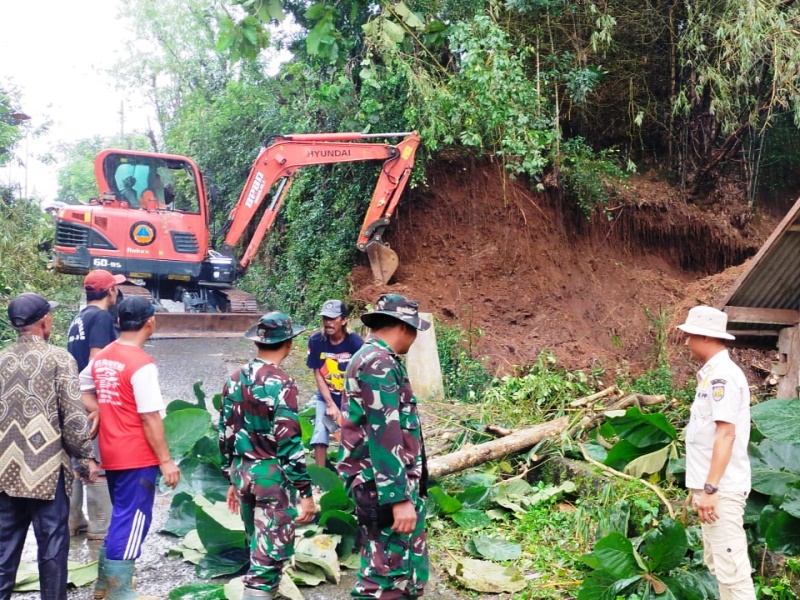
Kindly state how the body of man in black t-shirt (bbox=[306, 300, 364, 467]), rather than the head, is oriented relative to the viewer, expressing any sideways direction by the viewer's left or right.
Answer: facing the viewer

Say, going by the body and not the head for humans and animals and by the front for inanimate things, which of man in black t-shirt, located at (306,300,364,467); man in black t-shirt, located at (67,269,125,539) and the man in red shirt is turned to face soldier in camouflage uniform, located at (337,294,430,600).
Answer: man in black t-shirt, located at (306,300,364,467)

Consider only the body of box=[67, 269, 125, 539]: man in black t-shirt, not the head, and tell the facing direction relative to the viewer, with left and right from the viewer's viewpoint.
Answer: facing away from the viewer and to the right of the viewer

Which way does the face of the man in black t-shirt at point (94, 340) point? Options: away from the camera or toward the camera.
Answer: away from the camera

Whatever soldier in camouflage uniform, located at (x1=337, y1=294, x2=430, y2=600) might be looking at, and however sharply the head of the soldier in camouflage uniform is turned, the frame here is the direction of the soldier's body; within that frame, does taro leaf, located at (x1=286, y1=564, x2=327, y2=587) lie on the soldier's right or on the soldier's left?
on the soldier's left

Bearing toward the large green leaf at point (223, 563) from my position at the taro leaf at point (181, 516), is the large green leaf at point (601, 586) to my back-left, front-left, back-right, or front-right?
front-left

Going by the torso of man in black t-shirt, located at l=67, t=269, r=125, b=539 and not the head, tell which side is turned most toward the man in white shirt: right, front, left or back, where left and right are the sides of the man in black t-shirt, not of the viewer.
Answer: right

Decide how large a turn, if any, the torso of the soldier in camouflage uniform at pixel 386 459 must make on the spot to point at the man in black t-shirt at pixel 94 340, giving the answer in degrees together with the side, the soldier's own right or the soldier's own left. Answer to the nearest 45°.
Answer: approximately 135° to the soldier's own left

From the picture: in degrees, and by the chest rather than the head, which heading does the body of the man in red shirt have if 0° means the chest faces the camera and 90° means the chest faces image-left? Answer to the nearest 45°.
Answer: approximately 225°

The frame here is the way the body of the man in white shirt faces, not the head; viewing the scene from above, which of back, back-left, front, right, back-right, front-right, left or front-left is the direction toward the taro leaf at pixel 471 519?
front-right

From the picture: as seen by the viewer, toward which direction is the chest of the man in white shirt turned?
to the viewer's left
